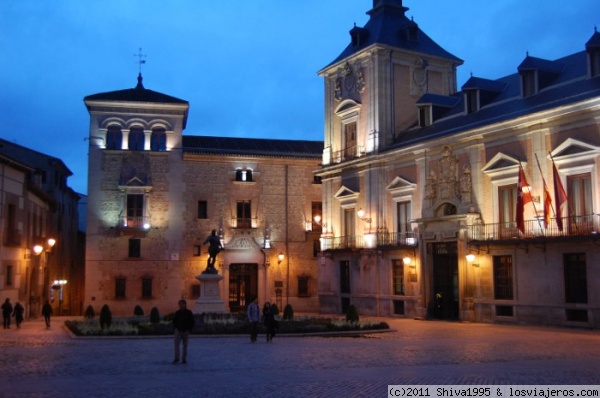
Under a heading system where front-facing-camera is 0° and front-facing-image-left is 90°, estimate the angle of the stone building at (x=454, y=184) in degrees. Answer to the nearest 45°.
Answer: approximately 45°

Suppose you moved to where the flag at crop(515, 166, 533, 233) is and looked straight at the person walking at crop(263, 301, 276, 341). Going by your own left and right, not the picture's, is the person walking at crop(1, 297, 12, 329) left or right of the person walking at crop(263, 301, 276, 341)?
right

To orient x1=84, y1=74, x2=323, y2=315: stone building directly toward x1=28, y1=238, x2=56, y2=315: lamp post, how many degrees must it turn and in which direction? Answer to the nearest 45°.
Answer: approximately 45° to its right

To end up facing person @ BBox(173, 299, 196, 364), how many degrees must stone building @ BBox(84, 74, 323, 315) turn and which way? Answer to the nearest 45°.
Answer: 0° — it already faces them

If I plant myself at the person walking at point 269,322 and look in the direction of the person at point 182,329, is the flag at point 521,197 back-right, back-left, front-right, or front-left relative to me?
back-left

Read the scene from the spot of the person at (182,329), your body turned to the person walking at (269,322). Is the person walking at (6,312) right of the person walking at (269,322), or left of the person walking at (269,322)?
left

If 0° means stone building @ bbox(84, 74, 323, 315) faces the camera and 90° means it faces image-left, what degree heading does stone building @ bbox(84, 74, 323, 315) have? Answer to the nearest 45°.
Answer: approximately 0°
